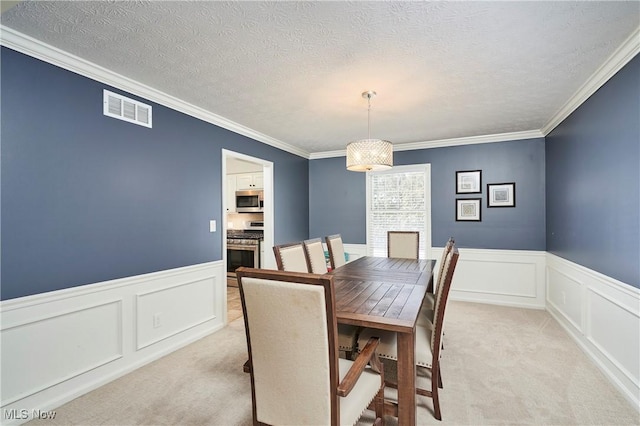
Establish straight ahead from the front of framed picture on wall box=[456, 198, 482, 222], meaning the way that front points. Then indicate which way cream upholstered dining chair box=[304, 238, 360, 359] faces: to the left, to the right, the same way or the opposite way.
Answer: to the left

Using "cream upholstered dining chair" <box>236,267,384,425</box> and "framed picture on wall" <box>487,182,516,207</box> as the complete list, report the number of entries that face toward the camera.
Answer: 1

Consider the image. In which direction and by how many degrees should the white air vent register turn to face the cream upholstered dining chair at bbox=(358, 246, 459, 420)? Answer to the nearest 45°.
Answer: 0° — it already faces it

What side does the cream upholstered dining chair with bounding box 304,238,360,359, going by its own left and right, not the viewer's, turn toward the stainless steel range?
back

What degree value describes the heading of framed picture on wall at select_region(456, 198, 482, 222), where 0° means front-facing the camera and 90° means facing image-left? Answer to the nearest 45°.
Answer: approximately 0°

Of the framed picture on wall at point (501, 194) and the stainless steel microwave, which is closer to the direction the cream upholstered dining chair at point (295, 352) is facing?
the framed picture on wall

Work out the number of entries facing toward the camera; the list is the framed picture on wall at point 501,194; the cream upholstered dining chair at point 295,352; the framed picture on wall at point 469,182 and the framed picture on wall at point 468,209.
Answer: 3

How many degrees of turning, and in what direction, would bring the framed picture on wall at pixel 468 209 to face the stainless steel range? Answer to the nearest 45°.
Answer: approximately 90° to its right
